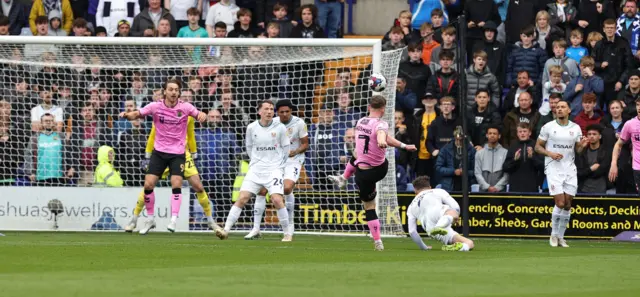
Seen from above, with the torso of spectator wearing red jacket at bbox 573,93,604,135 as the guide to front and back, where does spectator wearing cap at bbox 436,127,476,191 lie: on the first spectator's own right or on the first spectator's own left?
on the first spectator's own right

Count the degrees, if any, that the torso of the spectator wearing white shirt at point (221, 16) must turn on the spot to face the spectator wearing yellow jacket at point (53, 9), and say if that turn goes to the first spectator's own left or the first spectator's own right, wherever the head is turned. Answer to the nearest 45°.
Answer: approximately 90° to the first spectator's own right

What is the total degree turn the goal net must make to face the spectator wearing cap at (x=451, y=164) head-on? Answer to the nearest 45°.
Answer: approximately 90° to its left

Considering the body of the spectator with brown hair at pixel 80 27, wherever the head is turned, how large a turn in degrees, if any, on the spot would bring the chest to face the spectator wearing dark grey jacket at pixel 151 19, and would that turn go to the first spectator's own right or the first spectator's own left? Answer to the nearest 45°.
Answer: approximately 90° to the first spectator's own left

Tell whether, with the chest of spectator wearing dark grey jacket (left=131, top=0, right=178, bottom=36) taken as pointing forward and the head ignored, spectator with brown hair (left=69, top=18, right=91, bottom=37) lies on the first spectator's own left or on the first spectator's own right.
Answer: on the first spectator's own right
